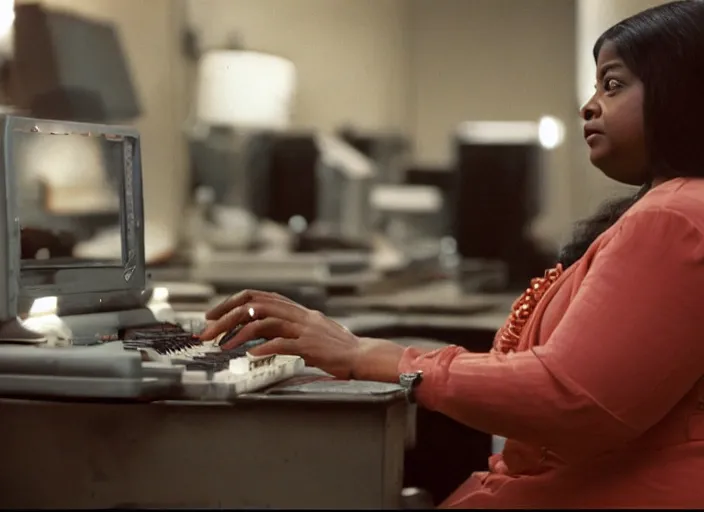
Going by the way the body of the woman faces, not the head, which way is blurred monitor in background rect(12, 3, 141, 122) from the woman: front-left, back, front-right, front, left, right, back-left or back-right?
front-right

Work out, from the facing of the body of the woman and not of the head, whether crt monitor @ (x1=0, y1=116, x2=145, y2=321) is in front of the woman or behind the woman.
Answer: in front

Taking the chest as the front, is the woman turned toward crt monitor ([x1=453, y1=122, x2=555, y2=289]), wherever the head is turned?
no

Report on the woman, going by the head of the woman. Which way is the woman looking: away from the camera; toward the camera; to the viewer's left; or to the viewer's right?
to the viewer's left

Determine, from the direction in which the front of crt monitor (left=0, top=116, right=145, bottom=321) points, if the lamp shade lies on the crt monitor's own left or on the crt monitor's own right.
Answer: on the crt monitor's own left

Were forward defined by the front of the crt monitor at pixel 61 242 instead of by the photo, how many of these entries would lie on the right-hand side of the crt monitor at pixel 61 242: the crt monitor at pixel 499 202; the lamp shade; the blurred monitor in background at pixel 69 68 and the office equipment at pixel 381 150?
0

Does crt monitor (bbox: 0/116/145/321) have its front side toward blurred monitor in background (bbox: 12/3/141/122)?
no

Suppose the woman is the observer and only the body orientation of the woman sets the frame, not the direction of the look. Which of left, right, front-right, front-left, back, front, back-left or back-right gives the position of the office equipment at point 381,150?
right

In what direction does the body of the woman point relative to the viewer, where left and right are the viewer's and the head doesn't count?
facing to the left of the viewer

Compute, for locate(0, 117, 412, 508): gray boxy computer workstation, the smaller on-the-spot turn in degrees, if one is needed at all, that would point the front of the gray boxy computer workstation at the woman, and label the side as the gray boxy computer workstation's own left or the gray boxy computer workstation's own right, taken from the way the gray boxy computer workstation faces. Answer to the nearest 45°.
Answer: approximately 45° to the gray boxy computer workstation's own left

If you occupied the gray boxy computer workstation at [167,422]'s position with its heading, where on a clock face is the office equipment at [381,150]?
The office equipment is roughly at 8 o'clock from the gray boxy computer workstation.

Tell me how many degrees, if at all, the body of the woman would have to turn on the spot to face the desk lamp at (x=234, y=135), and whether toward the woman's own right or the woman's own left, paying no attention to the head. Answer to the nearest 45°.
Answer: approximately 90° to the woman's own right

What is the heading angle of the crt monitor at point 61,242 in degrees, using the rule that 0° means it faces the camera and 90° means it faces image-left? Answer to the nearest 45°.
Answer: approximately 315°

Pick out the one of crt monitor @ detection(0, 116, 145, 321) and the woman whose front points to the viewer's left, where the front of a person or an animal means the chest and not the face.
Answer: the woman

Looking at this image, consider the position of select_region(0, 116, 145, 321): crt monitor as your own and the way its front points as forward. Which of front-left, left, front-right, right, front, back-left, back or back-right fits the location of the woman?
front

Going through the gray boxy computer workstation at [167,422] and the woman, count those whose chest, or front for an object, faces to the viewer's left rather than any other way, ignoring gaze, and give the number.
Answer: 1
